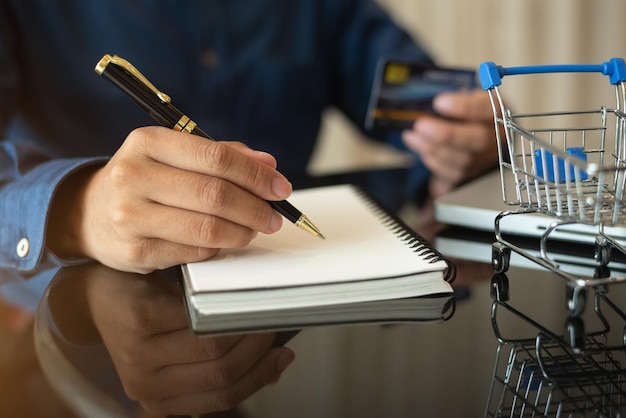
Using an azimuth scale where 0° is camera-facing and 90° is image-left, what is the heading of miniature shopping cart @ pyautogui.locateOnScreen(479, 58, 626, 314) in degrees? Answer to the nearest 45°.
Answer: approximately 315°

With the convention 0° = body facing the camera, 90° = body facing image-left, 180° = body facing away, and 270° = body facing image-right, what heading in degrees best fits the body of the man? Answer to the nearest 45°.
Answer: approximately 0°
